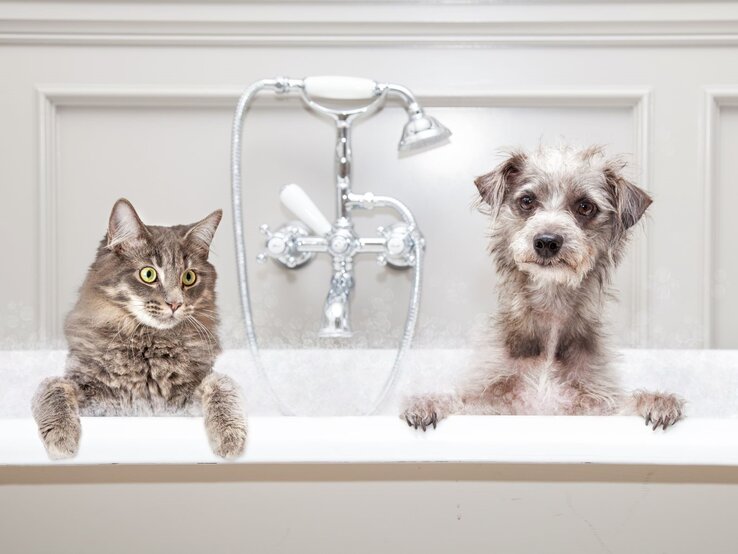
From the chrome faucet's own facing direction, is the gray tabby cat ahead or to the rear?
ahead

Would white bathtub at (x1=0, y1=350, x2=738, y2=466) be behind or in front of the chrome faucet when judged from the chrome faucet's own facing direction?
in front

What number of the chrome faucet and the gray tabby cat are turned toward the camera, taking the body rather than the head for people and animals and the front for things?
2

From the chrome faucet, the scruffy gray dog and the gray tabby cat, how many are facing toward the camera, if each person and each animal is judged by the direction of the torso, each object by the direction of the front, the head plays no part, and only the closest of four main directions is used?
3

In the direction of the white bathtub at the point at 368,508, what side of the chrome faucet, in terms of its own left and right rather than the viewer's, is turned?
front

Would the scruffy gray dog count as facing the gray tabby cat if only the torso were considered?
no

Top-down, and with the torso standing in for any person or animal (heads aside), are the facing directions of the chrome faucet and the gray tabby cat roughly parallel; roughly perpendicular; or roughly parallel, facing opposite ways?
roughly parallel

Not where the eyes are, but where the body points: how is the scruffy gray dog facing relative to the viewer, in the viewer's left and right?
facing the viewer

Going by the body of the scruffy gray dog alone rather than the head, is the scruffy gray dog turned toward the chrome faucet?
no

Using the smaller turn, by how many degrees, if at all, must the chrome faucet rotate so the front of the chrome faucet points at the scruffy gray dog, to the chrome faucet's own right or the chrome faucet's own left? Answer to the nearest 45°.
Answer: approximately 45° to the chrome faucet's own left

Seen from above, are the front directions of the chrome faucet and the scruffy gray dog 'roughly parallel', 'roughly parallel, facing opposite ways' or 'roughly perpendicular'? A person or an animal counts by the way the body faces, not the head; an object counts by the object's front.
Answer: roughly parallel

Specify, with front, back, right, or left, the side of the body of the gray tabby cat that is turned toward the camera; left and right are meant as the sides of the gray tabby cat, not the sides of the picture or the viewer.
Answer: front

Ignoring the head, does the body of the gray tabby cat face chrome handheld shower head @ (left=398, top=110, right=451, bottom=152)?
no
